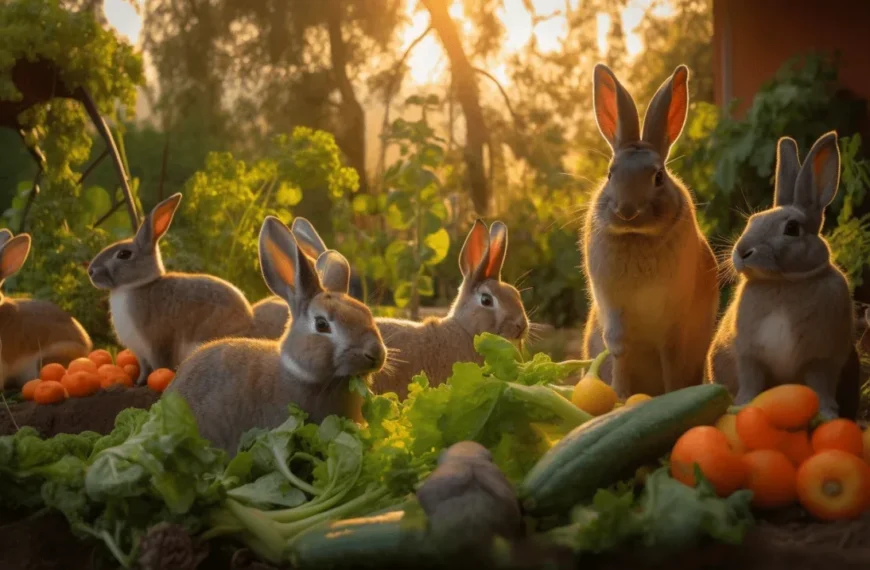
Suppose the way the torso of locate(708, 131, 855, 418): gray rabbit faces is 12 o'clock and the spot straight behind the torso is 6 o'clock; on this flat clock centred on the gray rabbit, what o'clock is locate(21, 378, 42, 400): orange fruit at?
The orange fruit is roughly at 2 o'clock from the gray rabbit.

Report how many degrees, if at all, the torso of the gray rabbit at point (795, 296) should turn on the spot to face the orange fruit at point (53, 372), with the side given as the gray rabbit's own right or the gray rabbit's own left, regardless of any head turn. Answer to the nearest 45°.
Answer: approximately 45° to the gray rabbit's own right

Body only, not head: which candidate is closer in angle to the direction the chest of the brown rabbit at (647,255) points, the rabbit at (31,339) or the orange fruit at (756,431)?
the orange fruit

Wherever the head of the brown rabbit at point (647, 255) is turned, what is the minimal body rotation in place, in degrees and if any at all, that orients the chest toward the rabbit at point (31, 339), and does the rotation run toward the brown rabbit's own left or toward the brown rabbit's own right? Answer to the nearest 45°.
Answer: approximately 135° to the brown rabbit's own right

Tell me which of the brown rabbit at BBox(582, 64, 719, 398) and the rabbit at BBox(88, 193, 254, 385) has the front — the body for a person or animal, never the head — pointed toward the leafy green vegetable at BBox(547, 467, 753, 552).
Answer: the brown rabbit

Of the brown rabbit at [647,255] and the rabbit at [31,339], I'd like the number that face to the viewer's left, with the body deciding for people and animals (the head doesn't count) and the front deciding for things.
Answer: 1

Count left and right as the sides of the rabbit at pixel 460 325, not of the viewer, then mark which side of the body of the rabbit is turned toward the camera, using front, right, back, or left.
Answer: right

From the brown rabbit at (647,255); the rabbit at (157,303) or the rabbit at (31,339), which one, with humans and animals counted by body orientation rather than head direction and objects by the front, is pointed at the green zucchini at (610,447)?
the brown rabbit

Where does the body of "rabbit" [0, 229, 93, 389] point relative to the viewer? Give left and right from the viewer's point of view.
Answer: facing to the left of the viewer

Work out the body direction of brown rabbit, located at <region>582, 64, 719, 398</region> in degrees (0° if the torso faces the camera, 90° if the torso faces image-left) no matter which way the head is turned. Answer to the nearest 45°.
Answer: approximately 0°

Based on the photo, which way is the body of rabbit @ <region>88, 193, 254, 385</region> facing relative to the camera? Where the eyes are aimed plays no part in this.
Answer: to the viewer's left

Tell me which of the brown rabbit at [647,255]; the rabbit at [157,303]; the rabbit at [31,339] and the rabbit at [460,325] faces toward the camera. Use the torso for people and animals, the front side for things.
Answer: the brown rabbit

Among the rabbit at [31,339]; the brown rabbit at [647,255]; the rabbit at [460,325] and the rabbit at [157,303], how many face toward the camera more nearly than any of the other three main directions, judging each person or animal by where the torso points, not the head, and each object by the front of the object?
1
